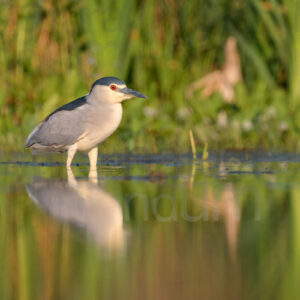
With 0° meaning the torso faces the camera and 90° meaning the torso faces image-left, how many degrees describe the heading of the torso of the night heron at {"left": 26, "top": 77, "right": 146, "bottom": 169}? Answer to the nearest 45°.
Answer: approximately 270°
